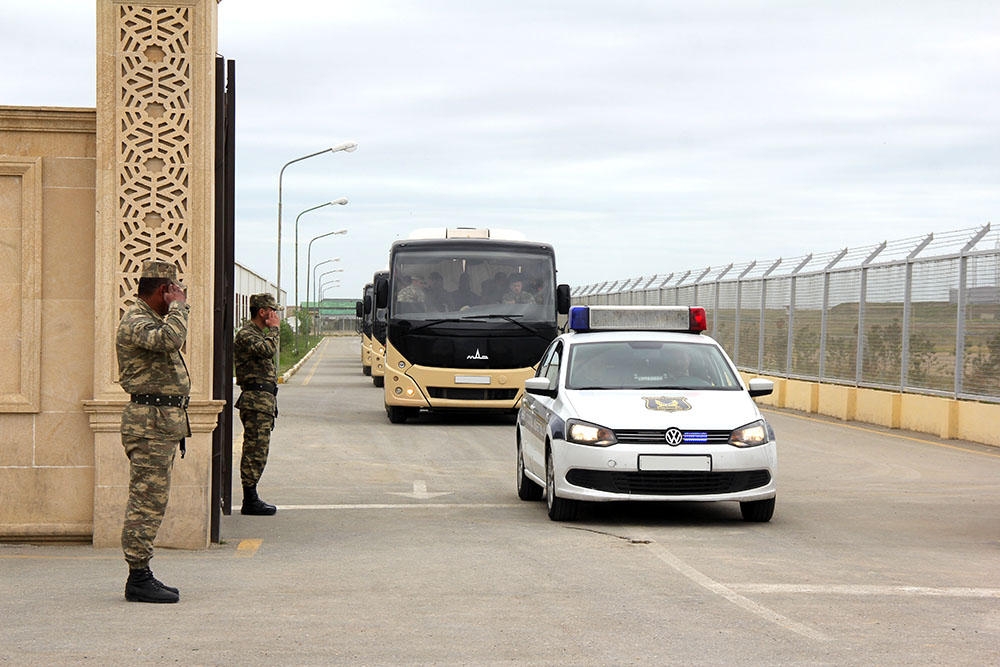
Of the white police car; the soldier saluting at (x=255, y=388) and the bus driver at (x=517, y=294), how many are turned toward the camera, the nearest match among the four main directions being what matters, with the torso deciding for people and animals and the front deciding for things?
2

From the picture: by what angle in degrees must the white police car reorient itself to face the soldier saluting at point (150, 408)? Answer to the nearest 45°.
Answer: approximately 45° to its right

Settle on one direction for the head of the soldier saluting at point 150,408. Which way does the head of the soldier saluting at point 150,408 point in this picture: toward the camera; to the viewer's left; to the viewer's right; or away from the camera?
to the viewer's right

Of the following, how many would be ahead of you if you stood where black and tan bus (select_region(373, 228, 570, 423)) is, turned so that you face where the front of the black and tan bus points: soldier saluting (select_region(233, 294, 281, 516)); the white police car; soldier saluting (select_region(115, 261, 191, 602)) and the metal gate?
4

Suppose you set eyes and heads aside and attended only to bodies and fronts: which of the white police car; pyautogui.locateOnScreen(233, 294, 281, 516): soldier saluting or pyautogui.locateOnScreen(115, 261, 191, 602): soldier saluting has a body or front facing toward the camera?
the white police car

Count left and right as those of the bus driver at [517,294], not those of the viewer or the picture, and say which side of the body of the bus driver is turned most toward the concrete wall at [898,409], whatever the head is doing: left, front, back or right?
left

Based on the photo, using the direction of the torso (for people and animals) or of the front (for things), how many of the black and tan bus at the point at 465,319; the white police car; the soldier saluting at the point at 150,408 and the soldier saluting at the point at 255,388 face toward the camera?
2

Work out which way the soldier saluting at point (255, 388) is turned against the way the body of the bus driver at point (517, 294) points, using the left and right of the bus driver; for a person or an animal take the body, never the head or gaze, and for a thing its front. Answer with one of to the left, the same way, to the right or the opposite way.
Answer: to the left

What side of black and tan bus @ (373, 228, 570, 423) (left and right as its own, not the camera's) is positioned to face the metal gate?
front

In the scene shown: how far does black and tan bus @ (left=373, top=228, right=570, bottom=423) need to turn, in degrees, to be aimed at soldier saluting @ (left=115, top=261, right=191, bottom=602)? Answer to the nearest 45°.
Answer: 0° — it already faces them

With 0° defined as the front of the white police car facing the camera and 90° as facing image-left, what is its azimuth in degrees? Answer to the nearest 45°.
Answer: approximately 0°

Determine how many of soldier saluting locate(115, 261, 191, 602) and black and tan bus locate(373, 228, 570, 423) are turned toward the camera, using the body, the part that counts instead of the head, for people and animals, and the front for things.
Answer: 1

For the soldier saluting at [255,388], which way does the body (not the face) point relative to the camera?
to the viewer's right

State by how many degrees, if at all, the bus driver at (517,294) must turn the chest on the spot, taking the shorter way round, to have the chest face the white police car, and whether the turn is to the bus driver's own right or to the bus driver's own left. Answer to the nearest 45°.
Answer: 0° — they already face it

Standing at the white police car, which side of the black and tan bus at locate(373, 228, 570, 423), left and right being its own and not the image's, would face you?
front

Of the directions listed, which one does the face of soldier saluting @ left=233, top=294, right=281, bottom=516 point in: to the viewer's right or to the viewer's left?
to the viewer's right
